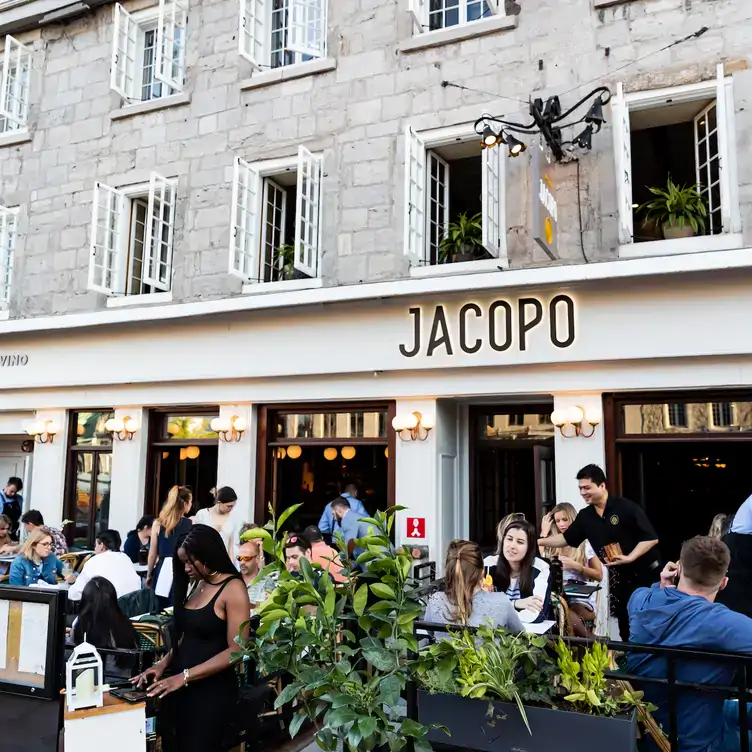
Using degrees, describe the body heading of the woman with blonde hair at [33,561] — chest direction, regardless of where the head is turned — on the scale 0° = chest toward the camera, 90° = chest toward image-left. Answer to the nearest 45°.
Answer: approximately 315°

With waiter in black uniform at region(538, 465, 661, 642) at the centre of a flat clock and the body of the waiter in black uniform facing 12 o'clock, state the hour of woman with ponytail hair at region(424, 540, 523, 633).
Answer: The woman with ponytail hair is roughly at 11 o'clock from the waiter in black uniform.

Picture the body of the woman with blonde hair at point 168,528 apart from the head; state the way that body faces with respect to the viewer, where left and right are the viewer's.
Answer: facing away from the viewer and to the right of the viewer

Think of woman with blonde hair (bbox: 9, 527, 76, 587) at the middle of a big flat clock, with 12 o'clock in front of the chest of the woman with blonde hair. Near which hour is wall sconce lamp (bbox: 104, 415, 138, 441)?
The wall sconce lamp is roughly at 8 o'clock from the woman with blonde hair.

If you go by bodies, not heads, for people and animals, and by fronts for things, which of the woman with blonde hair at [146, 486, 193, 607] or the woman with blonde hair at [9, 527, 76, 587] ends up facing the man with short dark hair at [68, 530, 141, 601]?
the woman with blonde hair at [9, 527, 76, 587]

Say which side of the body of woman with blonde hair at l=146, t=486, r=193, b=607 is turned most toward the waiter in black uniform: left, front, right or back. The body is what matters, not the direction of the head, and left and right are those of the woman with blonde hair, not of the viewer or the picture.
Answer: right
